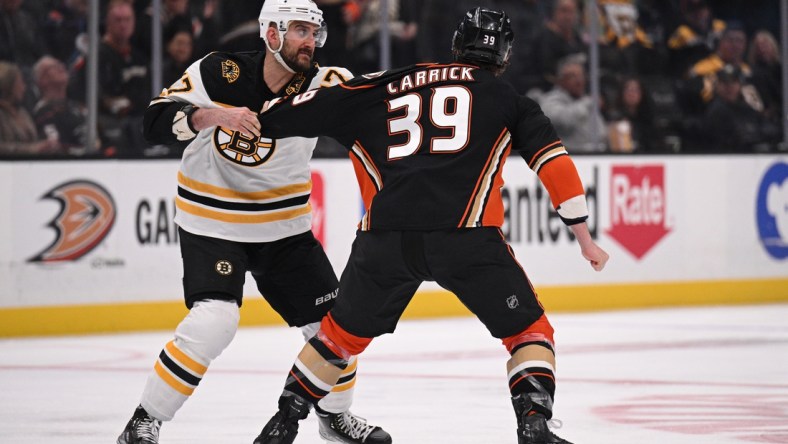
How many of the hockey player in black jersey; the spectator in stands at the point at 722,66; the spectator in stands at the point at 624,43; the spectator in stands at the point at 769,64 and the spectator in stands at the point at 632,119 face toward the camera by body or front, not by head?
4

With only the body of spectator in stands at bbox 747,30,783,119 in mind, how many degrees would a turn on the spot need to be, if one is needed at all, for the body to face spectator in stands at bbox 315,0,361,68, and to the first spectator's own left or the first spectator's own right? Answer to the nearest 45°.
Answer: approximately 45° to the first spectator's own right

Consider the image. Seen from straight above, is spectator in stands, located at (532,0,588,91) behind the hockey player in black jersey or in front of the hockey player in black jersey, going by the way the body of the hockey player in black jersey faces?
in front

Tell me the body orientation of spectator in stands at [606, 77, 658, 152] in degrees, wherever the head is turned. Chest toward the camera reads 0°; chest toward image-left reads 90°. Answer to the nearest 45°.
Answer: approximately 0°

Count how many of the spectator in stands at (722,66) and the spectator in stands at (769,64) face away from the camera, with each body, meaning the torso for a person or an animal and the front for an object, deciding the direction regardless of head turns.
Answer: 0

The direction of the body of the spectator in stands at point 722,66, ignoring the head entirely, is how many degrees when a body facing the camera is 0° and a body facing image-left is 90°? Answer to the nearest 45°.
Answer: approximately 0°

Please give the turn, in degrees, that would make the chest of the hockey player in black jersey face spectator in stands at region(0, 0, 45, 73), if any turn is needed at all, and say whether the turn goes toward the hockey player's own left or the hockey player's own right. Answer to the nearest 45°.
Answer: approximately 45° to the hockey player's own left

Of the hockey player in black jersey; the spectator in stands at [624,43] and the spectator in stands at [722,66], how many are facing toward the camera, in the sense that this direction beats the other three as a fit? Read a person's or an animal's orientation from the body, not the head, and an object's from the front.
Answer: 2

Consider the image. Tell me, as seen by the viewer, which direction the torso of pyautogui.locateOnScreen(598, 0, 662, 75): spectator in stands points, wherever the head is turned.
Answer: toward the camera

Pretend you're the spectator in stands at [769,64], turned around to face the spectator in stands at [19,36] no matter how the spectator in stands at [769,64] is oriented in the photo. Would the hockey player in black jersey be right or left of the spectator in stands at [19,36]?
left

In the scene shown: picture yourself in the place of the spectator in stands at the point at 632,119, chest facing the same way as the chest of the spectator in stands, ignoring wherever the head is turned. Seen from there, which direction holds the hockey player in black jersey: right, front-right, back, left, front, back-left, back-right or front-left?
front

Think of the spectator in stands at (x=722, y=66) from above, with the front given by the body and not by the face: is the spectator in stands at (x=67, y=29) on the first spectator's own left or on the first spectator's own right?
on the first spectator's own right

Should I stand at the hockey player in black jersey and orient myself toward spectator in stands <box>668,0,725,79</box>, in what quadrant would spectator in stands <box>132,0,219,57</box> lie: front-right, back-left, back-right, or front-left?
front-left

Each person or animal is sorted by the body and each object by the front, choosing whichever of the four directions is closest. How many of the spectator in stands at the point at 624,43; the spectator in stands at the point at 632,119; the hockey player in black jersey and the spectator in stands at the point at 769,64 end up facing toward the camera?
3
